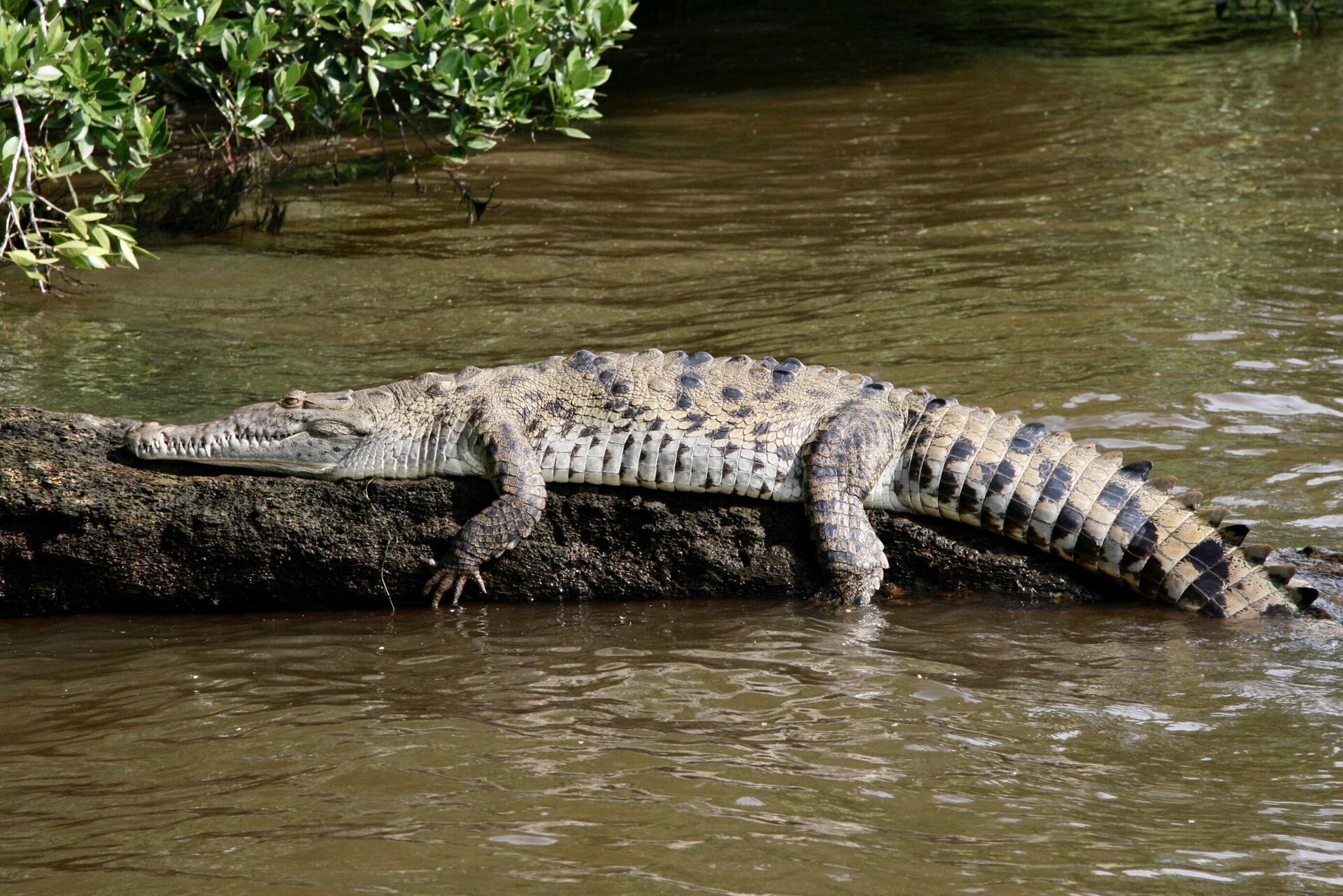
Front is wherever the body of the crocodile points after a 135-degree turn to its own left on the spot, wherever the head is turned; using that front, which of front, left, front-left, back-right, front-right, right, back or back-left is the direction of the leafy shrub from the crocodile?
back

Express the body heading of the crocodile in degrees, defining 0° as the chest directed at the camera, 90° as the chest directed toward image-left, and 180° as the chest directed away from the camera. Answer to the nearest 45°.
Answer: approximately 90°
